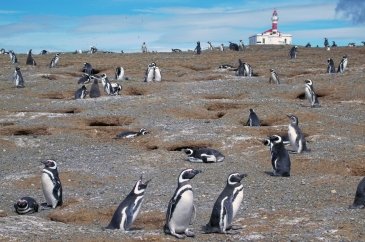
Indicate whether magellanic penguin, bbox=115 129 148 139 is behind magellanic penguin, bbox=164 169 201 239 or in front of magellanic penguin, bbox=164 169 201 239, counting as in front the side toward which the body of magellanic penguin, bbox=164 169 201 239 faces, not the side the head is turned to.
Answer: behind

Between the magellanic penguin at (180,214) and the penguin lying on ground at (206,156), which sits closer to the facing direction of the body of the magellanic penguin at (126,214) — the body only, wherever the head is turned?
the magellanic penguin

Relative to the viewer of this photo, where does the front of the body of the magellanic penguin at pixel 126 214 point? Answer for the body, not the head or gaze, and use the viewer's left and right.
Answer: facing to the right of the viewer

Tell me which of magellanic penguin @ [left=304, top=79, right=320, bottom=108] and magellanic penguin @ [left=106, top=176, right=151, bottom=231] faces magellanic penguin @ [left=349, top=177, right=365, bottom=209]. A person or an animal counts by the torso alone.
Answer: magellanic penguin @ [left=106, top=176, right=151, bottom=231]

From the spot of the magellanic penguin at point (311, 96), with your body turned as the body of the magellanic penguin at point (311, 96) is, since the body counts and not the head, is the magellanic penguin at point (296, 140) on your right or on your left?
on your left

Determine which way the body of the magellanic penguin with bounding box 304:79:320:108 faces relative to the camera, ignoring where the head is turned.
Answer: to the viewer's left

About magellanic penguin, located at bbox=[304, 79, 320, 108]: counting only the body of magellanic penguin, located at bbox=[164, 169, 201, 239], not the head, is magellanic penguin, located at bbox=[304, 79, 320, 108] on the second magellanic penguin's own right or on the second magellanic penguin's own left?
on the second magellanic penguin's own left
